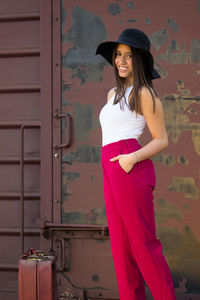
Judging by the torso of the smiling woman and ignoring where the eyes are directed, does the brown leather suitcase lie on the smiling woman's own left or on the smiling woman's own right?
on the smiling woman's own right

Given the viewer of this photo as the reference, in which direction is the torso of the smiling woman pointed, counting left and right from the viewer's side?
facing the viewer and to the left of the viewer

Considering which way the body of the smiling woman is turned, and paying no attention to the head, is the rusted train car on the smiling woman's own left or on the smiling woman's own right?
on the smiling woman's own right
